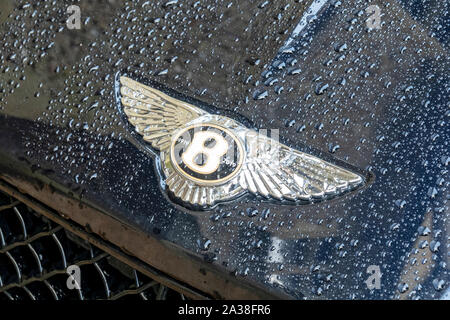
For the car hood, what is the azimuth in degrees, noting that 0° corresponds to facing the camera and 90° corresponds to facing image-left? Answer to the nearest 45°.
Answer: approximately 45°
